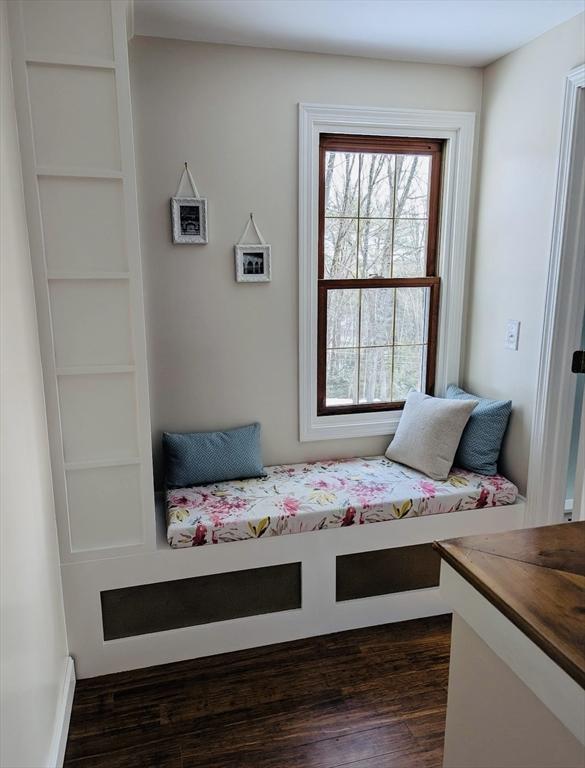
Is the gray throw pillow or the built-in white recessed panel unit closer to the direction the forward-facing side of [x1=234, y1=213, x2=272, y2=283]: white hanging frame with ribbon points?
the built-in white recessed panel unit

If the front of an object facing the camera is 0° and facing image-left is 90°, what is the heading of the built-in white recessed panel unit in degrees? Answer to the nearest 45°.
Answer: approximately 0°

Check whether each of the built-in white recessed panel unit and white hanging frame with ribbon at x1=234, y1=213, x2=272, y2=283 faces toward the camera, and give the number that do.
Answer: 2

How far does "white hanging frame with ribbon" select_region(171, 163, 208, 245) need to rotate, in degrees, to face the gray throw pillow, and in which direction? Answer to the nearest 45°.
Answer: approximately 90° to its left

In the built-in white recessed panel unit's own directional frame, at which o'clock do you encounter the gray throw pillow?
The gray throw pillow is roughly at 9 o'clock from the built-in white recessed panel unit.

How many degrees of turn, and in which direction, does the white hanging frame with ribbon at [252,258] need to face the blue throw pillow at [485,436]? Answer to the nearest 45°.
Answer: approximately 90° to its left

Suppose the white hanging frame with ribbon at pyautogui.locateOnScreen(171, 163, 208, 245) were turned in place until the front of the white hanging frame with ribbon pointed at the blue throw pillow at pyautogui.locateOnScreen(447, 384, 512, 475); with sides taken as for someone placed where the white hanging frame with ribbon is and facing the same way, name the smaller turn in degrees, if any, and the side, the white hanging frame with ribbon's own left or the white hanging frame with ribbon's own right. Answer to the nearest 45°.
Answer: approximately 90° to the white hanging frame with ribbon's own left

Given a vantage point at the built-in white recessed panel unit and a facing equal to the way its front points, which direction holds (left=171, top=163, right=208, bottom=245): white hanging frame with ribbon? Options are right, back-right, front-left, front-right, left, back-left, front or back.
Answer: back-left
